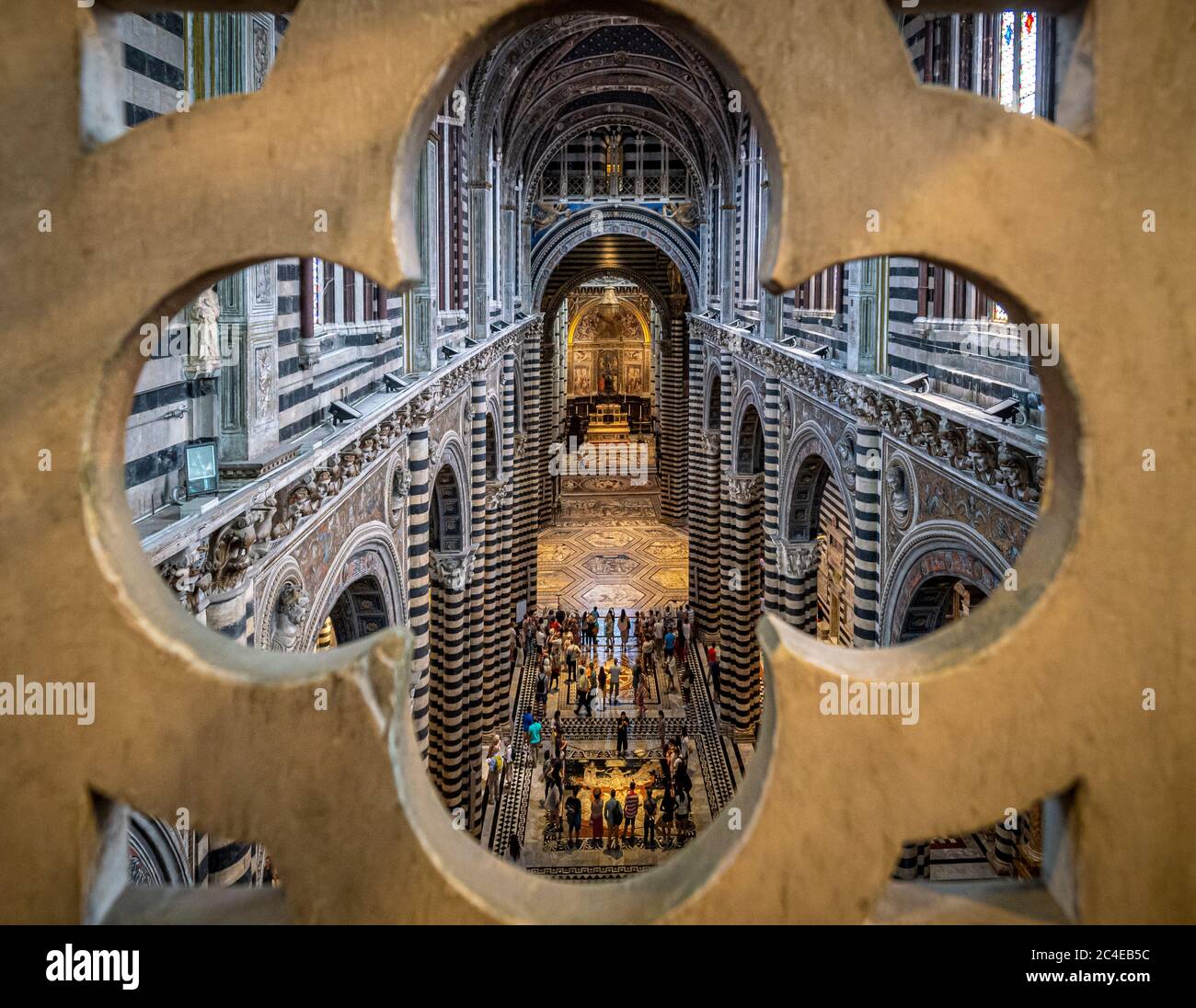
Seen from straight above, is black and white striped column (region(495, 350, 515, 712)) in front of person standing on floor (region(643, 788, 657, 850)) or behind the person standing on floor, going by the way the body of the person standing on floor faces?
in front

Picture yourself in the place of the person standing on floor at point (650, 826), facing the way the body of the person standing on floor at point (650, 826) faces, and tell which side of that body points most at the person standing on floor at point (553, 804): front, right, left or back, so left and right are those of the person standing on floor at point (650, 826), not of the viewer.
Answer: left

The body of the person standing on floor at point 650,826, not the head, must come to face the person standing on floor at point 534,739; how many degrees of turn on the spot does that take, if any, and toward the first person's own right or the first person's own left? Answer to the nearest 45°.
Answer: approximately 45° to the first person's own left

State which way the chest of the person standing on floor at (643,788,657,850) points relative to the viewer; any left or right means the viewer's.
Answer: facing away from the viewer

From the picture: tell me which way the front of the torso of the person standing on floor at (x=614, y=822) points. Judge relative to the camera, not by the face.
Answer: away from the camera

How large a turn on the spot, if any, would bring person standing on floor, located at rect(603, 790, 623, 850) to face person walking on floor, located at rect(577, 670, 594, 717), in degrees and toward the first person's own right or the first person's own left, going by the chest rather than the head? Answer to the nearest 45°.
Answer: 0° — they already face them

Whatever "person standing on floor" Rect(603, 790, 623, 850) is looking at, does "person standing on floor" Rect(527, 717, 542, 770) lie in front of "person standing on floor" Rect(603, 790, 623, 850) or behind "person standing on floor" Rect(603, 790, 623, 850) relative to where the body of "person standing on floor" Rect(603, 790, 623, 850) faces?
in front
